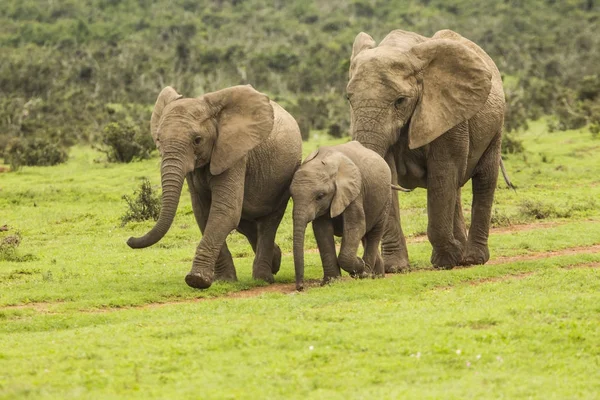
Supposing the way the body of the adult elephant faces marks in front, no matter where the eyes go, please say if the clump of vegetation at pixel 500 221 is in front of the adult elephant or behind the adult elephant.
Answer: behind

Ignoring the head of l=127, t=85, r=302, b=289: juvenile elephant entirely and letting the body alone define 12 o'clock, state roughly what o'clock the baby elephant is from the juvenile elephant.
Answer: The baby elephant is roughly at 8 o'clock from the juvenile elephant.

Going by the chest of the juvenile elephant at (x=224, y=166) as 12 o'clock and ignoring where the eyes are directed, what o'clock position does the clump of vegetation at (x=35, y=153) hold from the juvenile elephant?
The clump of vegetation is roughly at 4 o'clock from the juvenile elephant.

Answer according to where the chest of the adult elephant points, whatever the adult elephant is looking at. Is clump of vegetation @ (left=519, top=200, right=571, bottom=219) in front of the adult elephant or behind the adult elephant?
behind

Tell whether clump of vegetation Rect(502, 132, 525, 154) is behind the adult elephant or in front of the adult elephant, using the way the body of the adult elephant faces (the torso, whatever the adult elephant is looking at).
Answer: behind

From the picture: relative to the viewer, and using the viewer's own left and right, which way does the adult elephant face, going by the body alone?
facing the viewer and to the left of the viewer

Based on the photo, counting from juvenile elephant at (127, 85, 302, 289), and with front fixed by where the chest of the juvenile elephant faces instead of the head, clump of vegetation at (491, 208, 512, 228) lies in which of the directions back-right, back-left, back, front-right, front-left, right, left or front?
back

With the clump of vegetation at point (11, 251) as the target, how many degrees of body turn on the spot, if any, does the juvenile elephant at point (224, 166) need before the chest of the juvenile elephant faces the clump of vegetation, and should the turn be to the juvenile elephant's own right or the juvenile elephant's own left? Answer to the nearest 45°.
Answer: approximately 90° to the juvenile elephant's own right

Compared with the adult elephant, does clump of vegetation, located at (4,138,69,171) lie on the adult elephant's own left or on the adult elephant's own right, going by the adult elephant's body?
on the adult elephant's own right

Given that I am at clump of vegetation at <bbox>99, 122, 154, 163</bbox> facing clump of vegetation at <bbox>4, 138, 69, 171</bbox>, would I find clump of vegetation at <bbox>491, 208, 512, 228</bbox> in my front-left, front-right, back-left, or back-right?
back-left
